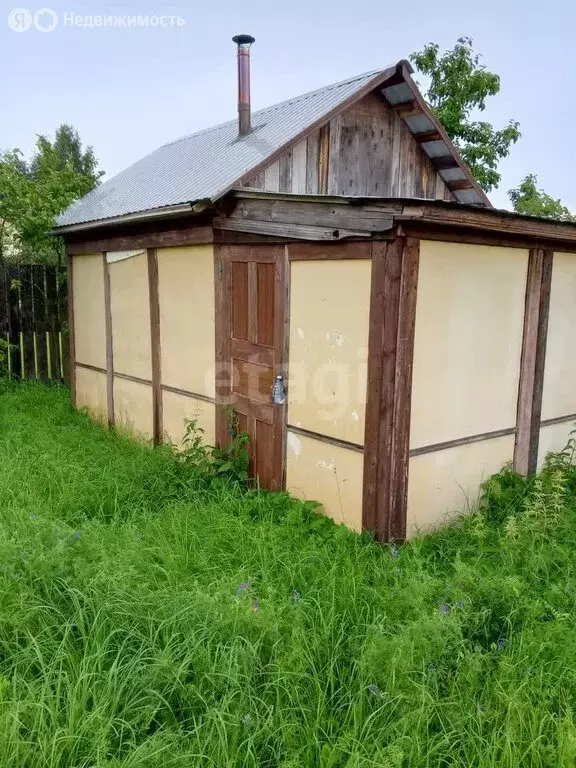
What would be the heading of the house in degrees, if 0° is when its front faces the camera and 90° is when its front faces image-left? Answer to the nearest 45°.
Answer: approximately 45°

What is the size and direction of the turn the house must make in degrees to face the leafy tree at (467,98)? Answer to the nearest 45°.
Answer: approximately 135° to its right

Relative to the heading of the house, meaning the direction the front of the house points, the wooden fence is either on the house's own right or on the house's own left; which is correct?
on the house's own right

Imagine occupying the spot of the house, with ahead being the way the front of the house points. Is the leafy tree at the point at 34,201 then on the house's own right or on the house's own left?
on the house's own right
